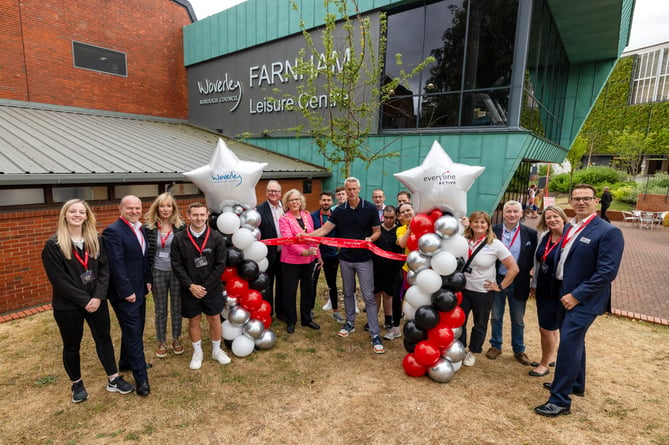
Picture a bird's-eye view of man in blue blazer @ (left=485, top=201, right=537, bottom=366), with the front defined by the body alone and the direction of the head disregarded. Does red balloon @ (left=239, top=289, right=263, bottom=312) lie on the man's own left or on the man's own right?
on the man's own right

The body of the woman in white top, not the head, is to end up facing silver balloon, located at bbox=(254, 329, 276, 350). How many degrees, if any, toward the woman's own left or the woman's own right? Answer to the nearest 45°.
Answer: approximately 45° to the woman's own right

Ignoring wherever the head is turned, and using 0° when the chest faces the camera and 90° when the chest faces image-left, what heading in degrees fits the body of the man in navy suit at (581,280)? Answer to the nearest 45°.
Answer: approximately 45°

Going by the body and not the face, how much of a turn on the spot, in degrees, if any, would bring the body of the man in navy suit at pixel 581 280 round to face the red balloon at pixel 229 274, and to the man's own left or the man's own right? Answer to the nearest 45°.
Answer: approximately 45° to the man's own right

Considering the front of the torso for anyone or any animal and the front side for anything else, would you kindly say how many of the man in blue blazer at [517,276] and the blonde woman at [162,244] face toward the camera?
2

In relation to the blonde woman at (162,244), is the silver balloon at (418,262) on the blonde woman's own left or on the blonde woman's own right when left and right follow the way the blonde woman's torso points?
on the blonde woman's own left

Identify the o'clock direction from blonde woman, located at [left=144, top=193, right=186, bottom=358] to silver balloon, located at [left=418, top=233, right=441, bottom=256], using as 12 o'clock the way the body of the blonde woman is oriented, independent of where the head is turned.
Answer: The silver balloon is roughly at 10 o'clock from the blonde woman.

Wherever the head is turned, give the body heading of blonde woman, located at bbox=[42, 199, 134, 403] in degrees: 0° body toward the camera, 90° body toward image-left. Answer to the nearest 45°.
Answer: approximately 315°
